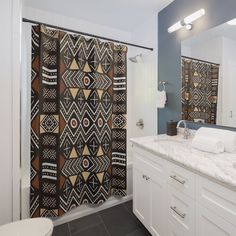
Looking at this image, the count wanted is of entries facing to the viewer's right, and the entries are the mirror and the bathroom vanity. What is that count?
0

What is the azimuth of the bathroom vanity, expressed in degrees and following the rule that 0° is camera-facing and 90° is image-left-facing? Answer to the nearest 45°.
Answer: approximately 45°

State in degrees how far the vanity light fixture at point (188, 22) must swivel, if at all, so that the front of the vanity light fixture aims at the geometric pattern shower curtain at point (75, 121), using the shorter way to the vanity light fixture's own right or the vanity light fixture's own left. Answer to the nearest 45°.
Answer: approximately 45° to the vanity light fixture's own right

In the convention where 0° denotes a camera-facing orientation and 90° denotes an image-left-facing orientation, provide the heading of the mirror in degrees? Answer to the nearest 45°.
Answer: approximately 45°
